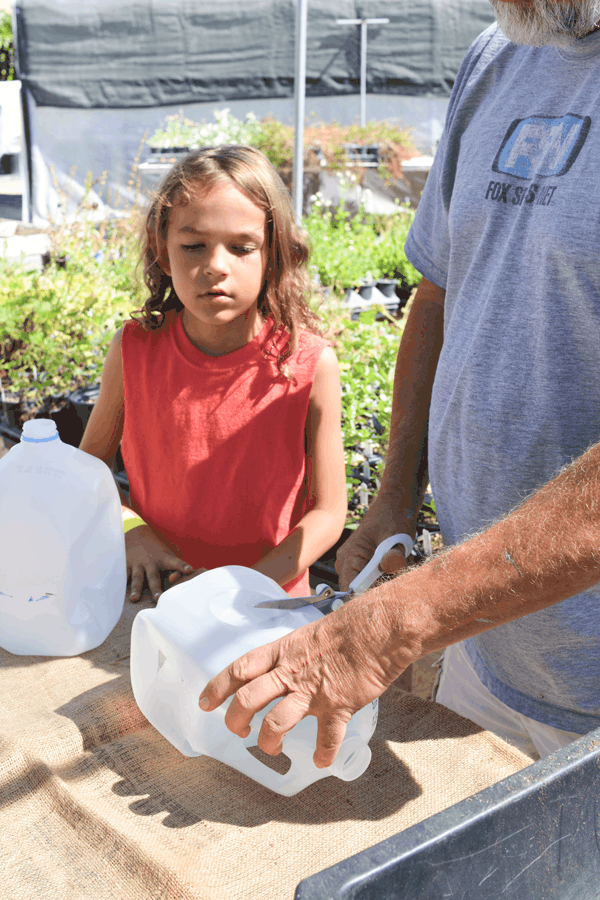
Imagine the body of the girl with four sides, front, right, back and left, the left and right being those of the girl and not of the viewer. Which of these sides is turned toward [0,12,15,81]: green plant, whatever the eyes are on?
back

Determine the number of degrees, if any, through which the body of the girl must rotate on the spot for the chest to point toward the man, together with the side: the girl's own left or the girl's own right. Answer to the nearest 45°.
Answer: approximately 45° to the girl's own left

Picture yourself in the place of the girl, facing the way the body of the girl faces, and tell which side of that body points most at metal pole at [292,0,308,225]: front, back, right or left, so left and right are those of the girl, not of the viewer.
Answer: back

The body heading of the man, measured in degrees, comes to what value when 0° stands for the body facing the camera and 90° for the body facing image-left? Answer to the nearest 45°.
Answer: approximately 45°

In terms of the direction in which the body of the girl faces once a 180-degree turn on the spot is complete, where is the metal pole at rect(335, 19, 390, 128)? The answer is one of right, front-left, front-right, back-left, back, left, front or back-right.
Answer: front

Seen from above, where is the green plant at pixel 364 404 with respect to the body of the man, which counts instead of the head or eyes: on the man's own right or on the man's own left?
on the man's own right

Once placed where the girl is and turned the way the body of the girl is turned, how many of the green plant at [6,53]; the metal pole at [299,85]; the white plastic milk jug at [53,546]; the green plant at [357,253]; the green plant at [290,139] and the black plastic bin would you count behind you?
4

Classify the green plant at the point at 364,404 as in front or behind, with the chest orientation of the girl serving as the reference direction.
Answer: behind

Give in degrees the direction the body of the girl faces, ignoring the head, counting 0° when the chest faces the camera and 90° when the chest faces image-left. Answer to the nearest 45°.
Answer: approximately 0°
